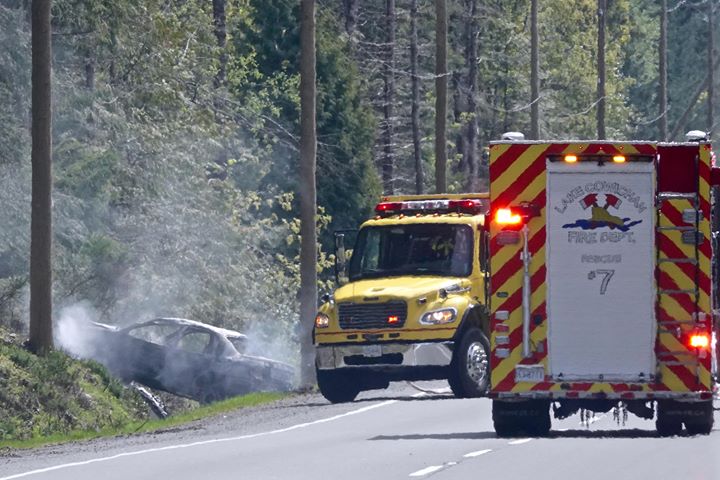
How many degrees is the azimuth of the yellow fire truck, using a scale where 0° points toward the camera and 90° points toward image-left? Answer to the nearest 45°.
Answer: approximately 45°

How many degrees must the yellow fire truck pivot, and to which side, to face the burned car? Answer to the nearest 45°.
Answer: approximately 90° to its right

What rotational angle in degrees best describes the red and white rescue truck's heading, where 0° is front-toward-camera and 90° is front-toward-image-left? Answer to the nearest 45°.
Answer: approximately 180°

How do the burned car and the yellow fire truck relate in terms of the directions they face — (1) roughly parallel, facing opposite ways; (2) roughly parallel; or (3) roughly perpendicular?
roughly perpendicular

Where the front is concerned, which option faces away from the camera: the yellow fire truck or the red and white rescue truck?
the red and white rescue truck

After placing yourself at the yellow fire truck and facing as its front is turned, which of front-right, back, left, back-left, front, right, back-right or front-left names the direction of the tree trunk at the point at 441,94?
back-right

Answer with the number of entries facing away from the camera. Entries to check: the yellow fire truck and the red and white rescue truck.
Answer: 1
